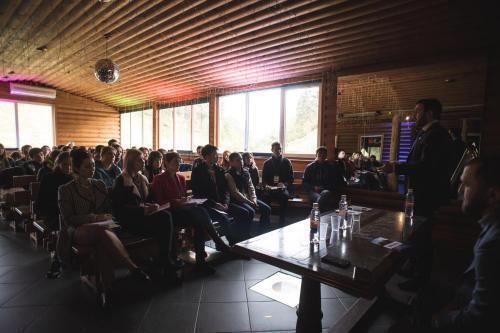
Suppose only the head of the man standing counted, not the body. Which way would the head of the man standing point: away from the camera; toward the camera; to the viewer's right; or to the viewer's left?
to the viewer's left

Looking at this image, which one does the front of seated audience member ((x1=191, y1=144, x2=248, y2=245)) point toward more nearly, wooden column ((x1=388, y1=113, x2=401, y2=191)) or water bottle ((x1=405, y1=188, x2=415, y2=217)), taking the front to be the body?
the water bottle

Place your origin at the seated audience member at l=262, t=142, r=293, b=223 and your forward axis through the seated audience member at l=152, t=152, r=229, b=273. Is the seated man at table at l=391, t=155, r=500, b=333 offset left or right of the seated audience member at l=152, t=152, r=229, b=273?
left

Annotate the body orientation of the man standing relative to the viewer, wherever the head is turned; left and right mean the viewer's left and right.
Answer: facing to the left of the viewer

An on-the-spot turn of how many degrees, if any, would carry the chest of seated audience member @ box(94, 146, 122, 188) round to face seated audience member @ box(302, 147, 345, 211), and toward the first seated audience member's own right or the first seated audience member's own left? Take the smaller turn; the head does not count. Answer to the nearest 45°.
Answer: approximately 45° to the first seated audience member's own left
